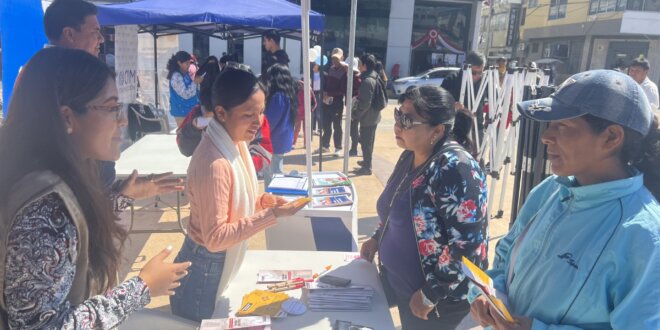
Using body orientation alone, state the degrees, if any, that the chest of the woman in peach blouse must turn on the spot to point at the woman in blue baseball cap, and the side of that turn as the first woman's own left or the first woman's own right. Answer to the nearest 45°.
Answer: approximately 45° to the first woman's own right

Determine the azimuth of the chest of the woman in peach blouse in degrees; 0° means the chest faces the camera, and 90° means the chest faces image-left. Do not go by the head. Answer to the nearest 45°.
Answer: approximately 270°

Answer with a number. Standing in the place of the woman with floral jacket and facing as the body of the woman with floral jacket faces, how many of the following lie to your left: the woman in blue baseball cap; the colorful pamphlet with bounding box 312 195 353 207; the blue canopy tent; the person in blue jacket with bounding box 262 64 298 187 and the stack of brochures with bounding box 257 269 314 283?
1

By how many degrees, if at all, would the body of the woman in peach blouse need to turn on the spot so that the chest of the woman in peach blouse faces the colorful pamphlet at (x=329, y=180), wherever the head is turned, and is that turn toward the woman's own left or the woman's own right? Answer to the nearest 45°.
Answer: approximately 45° to the woman's own left

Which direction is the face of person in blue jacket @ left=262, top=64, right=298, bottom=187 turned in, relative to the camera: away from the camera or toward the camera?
away from the camera

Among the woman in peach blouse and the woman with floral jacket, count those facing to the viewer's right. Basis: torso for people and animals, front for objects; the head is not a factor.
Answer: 1

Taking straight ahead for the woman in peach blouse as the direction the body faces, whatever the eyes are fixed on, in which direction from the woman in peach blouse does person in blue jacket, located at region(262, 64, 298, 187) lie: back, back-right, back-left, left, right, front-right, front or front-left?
left

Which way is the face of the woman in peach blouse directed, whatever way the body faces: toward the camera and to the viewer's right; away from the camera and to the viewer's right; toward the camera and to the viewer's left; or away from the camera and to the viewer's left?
toward the camera and to the viewer's right

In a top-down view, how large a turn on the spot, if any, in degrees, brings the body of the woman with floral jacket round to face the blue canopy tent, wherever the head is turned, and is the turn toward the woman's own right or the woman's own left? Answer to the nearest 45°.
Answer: approximately 90° to the woman's own right

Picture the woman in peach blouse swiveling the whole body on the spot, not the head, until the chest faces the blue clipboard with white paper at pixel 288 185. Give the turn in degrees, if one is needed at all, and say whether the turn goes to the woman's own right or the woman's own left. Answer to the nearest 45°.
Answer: approximately 90° to the woman's own left

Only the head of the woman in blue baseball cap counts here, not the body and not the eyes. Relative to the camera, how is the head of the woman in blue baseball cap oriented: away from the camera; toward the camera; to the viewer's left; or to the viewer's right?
to the viewer's left

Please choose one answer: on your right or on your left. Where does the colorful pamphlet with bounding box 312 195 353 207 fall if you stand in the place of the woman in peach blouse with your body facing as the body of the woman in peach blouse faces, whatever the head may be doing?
on your left

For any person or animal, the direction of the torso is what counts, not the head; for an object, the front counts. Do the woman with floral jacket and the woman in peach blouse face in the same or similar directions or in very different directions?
very different directions

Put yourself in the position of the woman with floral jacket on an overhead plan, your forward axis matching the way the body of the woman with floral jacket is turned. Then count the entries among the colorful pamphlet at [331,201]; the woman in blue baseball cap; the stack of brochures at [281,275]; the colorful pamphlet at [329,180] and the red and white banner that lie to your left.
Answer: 1

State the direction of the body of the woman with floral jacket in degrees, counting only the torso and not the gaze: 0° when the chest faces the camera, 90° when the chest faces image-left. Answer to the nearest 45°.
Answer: approximately 45°
